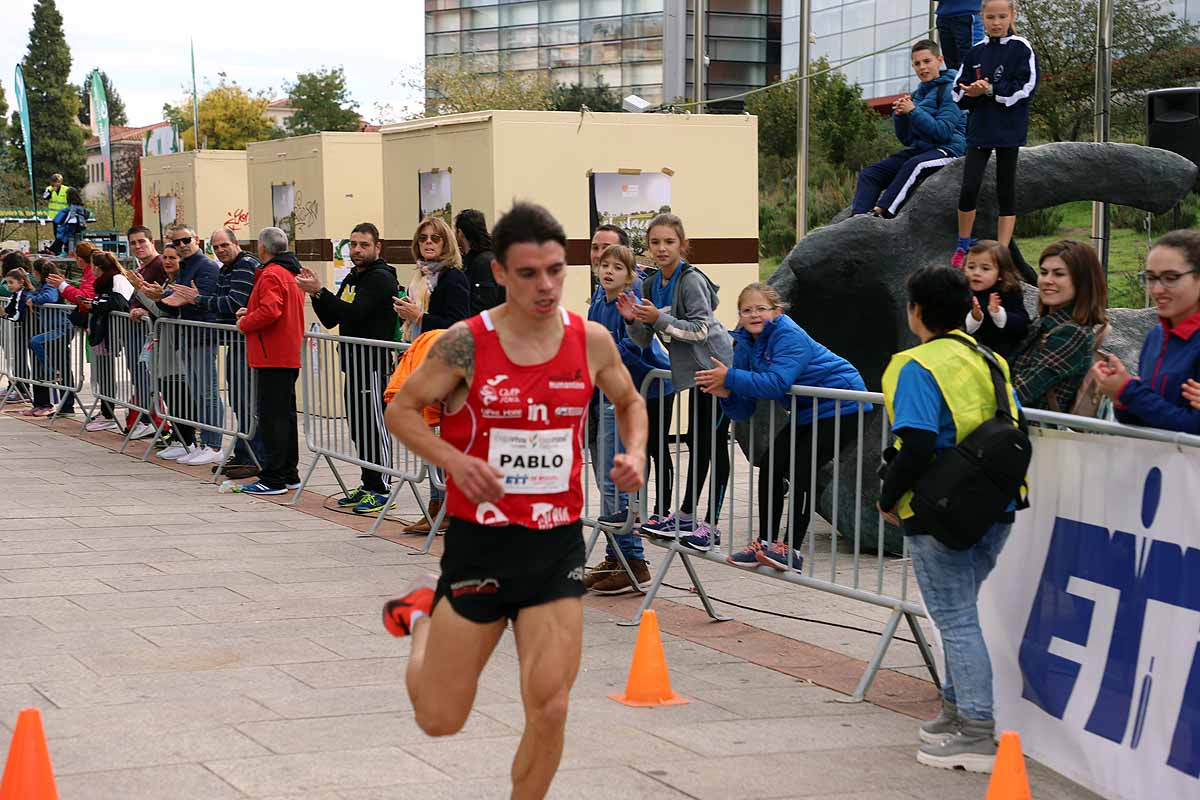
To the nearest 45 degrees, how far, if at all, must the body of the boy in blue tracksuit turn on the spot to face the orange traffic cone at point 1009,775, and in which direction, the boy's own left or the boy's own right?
approximately 45° to the boy's own left

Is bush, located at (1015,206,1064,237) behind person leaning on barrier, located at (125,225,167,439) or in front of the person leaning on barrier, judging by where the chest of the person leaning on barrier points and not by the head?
behind

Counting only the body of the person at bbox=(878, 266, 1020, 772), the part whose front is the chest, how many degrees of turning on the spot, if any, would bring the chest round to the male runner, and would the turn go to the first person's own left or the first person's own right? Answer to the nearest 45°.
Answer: approximately 90° to the first person's own left

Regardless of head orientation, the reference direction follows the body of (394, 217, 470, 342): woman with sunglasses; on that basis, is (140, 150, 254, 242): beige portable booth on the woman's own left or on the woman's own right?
on the woman's own right

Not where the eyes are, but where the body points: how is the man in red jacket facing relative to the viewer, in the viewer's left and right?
facing to the left of the viewer

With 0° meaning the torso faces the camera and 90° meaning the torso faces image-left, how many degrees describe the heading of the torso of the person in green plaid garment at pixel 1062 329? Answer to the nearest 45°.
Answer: approximately 45°

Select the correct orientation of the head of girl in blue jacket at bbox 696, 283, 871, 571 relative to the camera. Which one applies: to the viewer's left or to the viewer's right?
to the viewer's left

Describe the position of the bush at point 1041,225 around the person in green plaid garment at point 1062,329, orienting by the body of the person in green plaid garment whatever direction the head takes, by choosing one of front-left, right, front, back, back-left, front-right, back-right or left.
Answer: back-right
